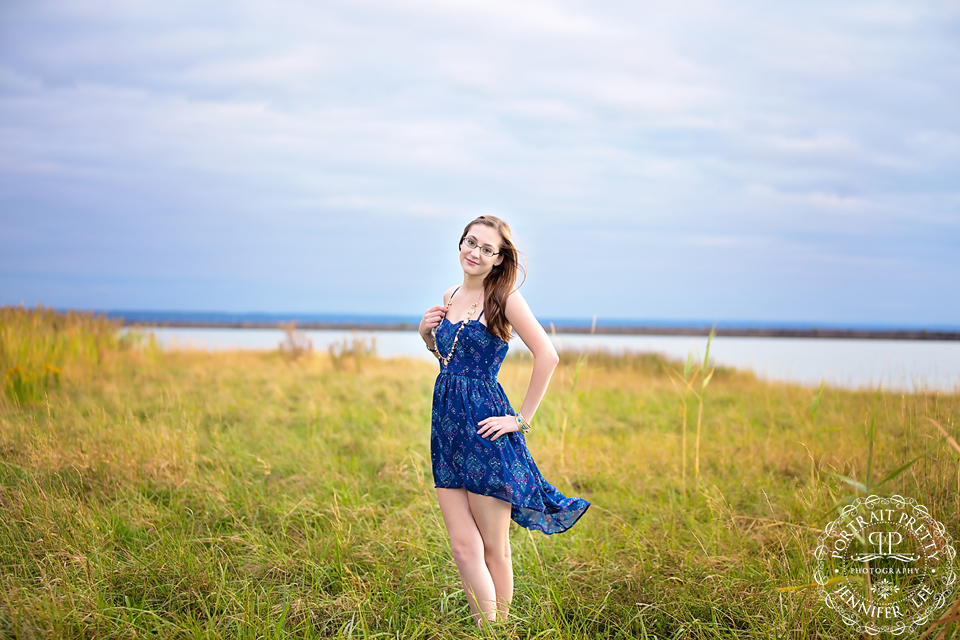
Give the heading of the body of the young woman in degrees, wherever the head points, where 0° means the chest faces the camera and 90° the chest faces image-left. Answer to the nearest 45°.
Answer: approximately 45°
